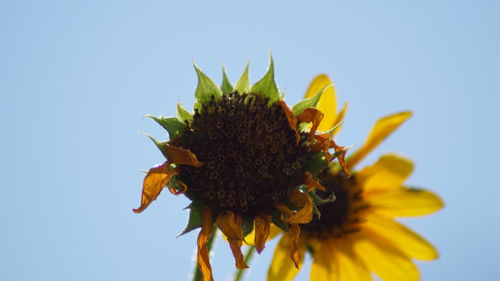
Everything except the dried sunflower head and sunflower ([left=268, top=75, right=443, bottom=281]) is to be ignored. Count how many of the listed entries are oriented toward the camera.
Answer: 2

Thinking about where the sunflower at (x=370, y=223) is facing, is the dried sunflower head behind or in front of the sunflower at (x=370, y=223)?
in front

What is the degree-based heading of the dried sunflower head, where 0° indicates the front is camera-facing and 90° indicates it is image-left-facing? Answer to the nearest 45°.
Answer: approximately 0°

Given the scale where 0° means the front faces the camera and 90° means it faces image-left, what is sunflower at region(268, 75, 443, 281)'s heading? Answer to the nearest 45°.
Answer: approximately 0°
